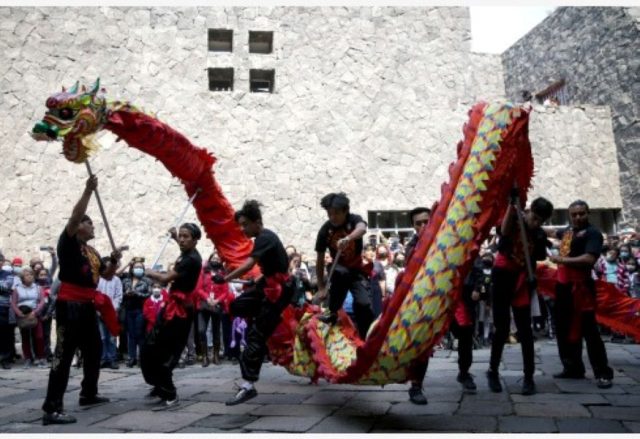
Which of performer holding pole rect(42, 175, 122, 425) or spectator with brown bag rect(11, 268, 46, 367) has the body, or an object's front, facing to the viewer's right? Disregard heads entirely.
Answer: the performer holding pole

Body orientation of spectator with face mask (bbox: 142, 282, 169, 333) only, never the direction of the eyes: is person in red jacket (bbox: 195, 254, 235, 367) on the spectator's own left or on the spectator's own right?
on the spectator's own left

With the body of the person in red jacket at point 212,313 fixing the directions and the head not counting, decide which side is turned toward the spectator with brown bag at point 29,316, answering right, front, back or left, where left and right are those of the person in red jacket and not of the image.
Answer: right

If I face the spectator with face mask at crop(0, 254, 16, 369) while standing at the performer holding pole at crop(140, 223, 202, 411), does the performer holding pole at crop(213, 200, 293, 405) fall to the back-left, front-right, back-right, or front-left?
back-right

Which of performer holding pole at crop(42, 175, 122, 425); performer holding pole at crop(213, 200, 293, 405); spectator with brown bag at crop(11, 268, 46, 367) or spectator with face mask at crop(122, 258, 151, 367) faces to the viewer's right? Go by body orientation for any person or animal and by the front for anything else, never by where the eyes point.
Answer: performer holding pole at crop(42, 175, 122, 425)

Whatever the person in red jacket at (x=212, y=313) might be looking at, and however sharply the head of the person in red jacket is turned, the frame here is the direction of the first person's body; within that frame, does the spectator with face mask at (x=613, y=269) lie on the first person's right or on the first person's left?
on the first person's left

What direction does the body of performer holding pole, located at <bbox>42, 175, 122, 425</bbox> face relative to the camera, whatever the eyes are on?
to the viewer's right

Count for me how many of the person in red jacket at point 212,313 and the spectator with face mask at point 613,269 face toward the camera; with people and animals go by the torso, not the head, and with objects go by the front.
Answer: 2

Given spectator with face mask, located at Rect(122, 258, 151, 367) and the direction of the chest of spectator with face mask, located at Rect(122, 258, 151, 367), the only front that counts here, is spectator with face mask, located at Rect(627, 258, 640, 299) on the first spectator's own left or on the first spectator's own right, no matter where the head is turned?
on the first spectator's own left
